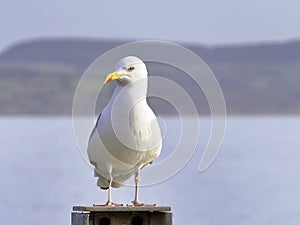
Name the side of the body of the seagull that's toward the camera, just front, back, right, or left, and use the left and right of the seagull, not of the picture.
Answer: front
